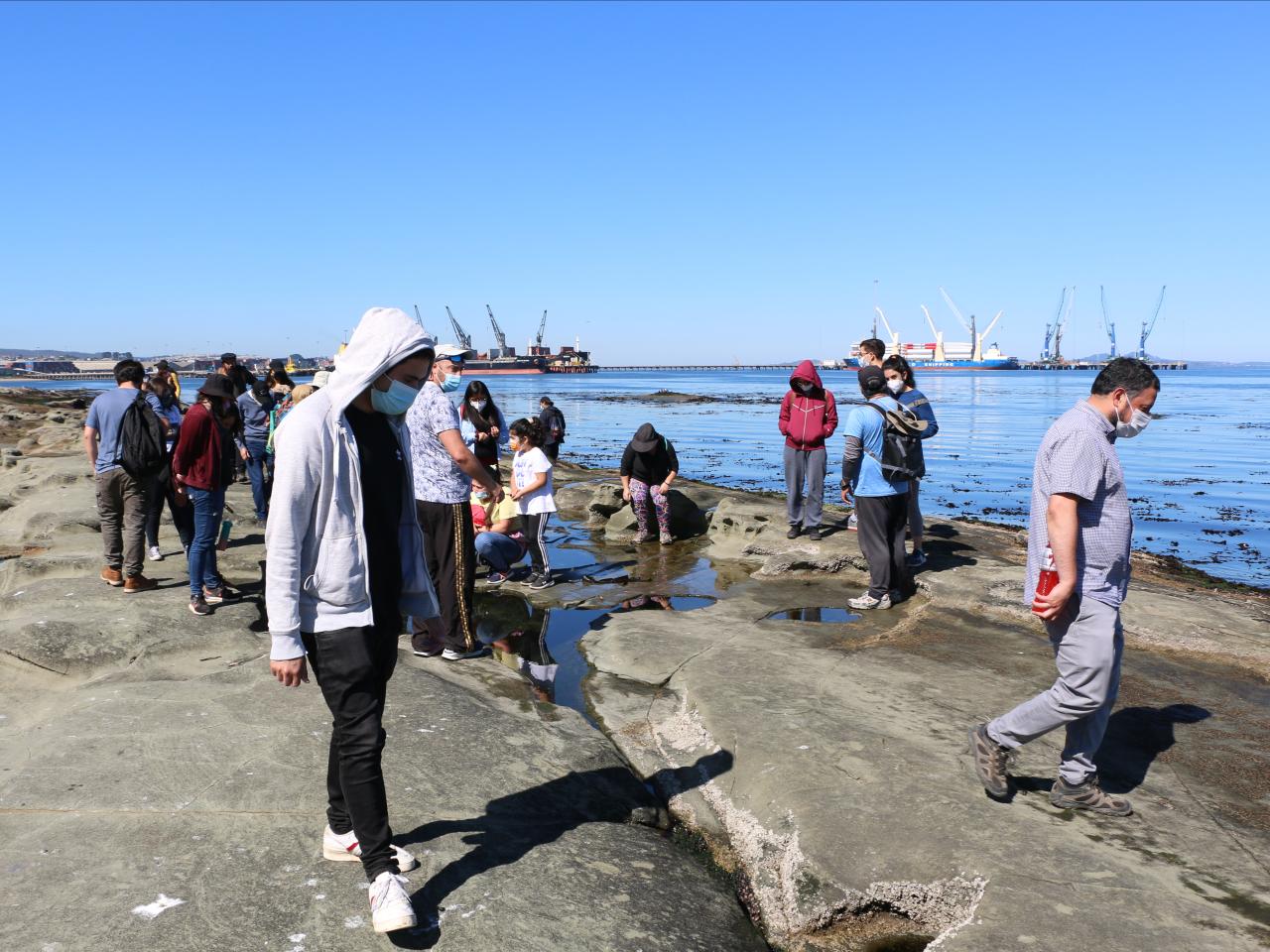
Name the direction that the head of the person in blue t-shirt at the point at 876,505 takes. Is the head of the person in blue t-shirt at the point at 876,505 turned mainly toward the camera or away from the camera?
away from the camera

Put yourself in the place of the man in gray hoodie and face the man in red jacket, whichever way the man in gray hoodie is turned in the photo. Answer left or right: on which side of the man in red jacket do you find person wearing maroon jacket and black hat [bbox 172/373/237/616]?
left

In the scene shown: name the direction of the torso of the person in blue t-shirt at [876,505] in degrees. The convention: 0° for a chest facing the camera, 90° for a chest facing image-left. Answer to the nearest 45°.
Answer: approximately 135°

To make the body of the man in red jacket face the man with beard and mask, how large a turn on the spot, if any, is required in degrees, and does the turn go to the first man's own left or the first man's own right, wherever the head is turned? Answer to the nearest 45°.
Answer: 0° — they already face them

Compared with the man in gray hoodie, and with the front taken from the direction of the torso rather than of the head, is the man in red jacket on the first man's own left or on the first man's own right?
on the first man's own left

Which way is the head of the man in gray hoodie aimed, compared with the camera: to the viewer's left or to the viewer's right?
to the viewer's right

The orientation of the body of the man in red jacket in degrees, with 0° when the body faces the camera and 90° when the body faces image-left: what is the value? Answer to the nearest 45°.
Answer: approximately 0°

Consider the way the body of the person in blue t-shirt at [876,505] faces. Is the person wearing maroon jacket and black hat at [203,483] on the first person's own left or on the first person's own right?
on the first person's own left

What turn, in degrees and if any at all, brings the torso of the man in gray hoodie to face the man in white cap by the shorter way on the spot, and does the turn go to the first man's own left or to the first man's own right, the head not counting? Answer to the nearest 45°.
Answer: approximately 135° to the first man's own left
